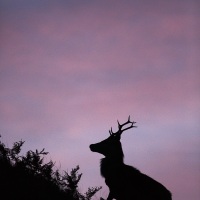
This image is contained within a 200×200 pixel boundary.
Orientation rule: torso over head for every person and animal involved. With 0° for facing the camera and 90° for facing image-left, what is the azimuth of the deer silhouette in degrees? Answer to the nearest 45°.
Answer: approximately 90°
